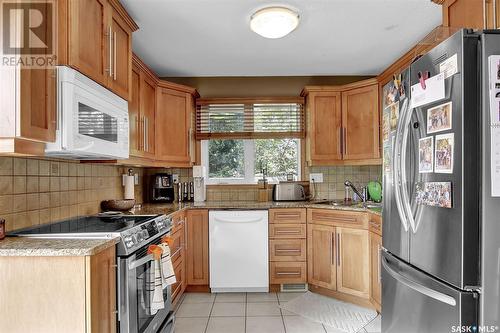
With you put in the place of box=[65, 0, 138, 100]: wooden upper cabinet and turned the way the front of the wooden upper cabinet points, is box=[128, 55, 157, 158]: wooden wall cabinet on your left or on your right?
on your left

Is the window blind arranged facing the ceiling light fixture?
yes

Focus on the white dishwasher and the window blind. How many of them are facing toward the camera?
2

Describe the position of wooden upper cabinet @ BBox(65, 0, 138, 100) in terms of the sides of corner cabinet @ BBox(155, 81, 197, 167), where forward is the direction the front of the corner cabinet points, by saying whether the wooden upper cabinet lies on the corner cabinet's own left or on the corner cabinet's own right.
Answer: on the corner cabinet's own right

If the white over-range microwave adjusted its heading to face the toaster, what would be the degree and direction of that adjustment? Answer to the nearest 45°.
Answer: approximately 90° to its left

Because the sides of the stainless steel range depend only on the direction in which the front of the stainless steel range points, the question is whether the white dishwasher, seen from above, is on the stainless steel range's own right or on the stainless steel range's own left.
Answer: on the stainless steel range's own left

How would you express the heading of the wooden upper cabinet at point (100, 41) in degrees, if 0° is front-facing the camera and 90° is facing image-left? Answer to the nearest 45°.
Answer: approximately 315°
